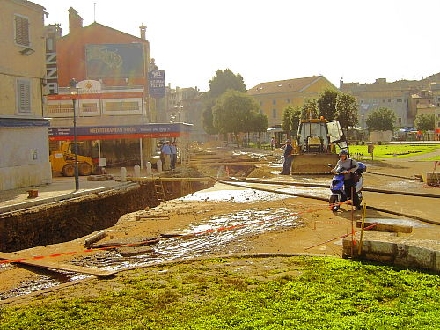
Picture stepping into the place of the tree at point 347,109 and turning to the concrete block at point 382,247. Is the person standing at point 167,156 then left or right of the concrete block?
right

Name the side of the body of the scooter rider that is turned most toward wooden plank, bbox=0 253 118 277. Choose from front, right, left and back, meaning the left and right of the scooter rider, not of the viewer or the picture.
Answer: front

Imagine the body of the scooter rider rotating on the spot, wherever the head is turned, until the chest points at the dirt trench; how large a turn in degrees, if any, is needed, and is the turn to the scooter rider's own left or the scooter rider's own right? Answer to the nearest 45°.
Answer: approximately 45° to the scooter rider's own right

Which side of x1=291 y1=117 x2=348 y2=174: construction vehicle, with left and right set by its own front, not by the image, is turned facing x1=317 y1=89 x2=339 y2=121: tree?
back

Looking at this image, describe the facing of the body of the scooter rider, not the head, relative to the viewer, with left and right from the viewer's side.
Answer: facing the viewer and to the left of the viewer

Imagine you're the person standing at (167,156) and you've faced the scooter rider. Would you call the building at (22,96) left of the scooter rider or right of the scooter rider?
right

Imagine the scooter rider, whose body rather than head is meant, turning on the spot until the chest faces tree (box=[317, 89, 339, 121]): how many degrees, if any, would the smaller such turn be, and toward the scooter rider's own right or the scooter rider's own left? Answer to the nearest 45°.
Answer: approximately 135° to the scooter rider's own right

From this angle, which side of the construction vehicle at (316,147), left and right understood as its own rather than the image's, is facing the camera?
front

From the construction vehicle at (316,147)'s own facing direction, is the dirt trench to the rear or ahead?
ahead

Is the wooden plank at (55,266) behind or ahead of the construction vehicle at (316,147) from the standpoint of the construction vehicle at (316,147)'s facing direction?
ahead

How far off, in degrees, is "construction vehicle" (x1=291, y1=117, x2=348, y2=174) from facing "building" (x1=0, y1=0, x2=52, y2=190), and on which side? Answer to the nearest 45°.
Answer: approximately 45° to its right
